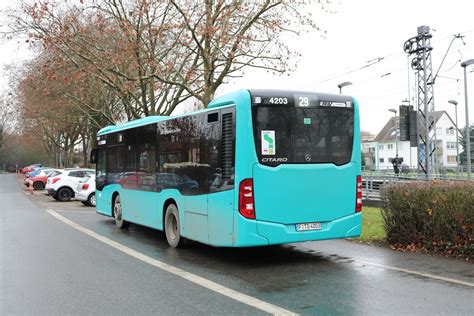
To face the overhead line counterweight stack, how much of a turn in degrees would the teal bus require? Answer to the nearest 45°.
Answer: approximately 90° to its right

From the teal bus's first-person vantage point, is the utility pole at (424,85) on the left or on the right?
on its right

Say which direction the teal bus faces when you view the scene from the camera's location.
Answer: facing away from the viewer and to the left of the viewer

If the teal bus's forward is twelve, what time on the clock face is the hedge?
The hedge is roughly at 4 o'clock from the teal bus.

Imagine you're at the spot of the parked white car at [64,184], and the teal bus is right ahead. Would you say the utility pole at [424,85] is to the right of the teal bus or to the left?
left

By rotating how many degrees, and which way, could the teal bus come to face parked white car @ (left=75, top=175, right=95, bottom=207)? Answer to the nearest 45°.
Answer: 0° — it already faces it

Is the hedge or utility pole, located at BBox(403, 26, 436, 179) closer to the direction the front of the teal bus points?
the utility pole
